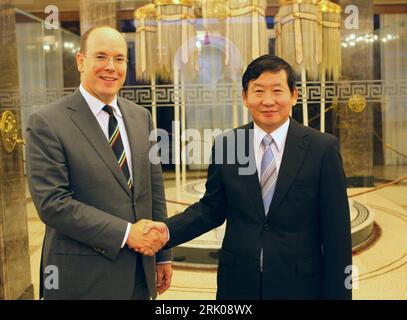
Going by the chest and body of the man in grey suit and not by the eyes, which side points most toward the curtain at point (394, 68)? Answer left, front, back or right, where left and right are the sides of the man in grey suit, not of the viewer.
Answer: left

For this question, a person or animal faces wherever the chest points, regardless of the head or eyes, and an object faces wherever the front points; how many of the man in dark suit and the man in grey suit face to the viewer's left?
0

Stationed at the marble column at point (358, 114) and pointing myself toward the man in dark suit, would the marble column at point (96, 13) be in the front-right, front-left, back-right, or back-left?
front-right

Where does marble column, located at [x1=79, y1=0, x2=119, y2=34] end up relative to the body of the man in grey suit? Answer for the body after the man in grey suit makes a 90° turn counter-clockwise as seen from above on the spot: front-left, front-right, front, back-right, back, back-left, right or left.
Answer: front-left

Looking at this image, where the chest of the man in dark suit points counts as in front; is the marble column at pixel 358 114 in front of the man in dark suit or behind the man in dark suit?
behind

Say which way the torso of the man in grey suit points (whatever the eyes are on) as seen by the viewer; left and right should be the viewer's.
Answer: facing the viewer and to the right of the viewer

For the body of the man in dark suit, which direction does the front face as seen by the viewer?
toward the camera

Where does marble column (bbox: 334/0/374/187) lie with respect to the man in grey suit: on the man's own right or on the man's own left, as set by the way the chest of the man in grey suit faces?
on the man's own left

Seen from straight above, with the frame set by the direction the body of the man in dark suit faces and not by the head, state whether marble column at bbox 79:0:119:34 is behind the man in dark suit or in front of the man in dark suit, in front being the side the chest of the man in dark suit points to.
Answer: behind
